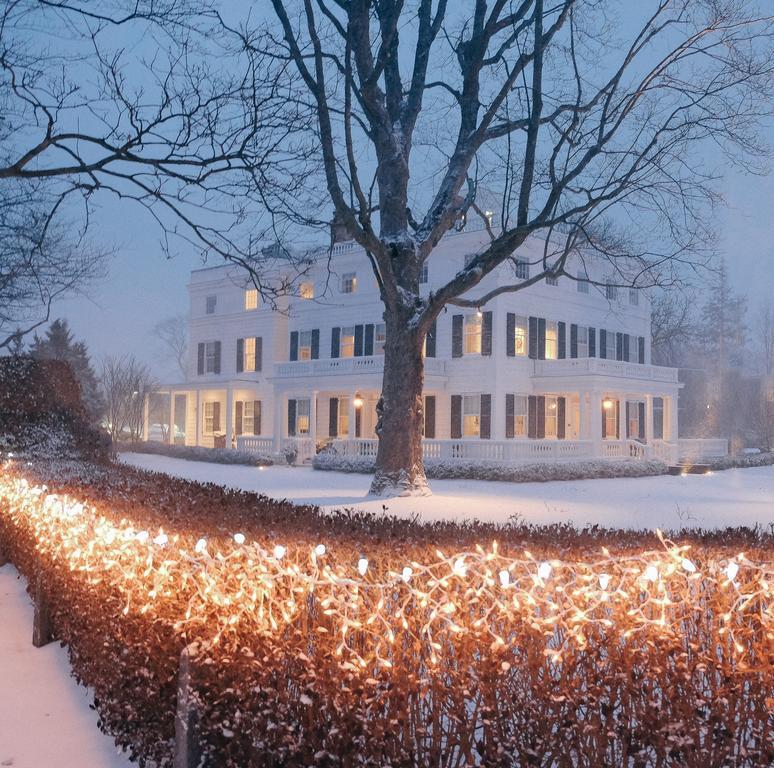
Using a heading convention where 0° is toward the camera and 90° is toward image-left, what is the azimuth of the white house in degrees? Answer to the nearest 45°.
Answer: approximately 315°

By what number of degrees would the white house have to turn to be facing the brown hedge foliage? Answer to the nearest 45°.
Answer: approximately 45° to its right

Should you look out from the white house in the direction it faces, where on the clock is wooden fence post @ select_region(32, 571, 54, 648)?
The wooden fence post is roughly at 2 o'clock from the white house.
